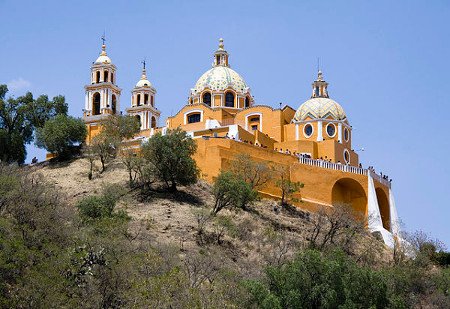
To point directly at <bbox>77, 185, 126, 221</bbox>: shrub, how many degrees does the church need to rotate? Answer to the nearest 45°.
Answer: approximately 90° to its left

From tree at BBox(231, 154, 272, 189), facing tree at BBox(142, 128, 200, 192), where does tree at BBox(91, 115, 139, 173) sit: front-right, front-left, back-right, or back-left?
front-right

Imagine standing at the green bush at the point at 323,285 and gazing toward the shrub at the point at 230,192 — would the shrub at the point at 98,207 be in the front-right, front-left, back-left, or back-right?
front-left

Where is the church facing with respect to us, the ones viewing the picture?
facing away from the viewer and to the left of the viewer

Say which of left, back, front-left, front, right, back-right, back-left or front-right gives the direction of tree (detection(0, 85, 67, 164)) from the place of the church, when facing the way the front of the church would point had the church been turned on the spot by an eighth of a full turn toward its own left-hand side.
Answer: front

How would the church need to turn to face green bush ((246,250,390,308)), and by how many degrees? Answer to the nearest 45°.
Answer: approximately 135° to its left
